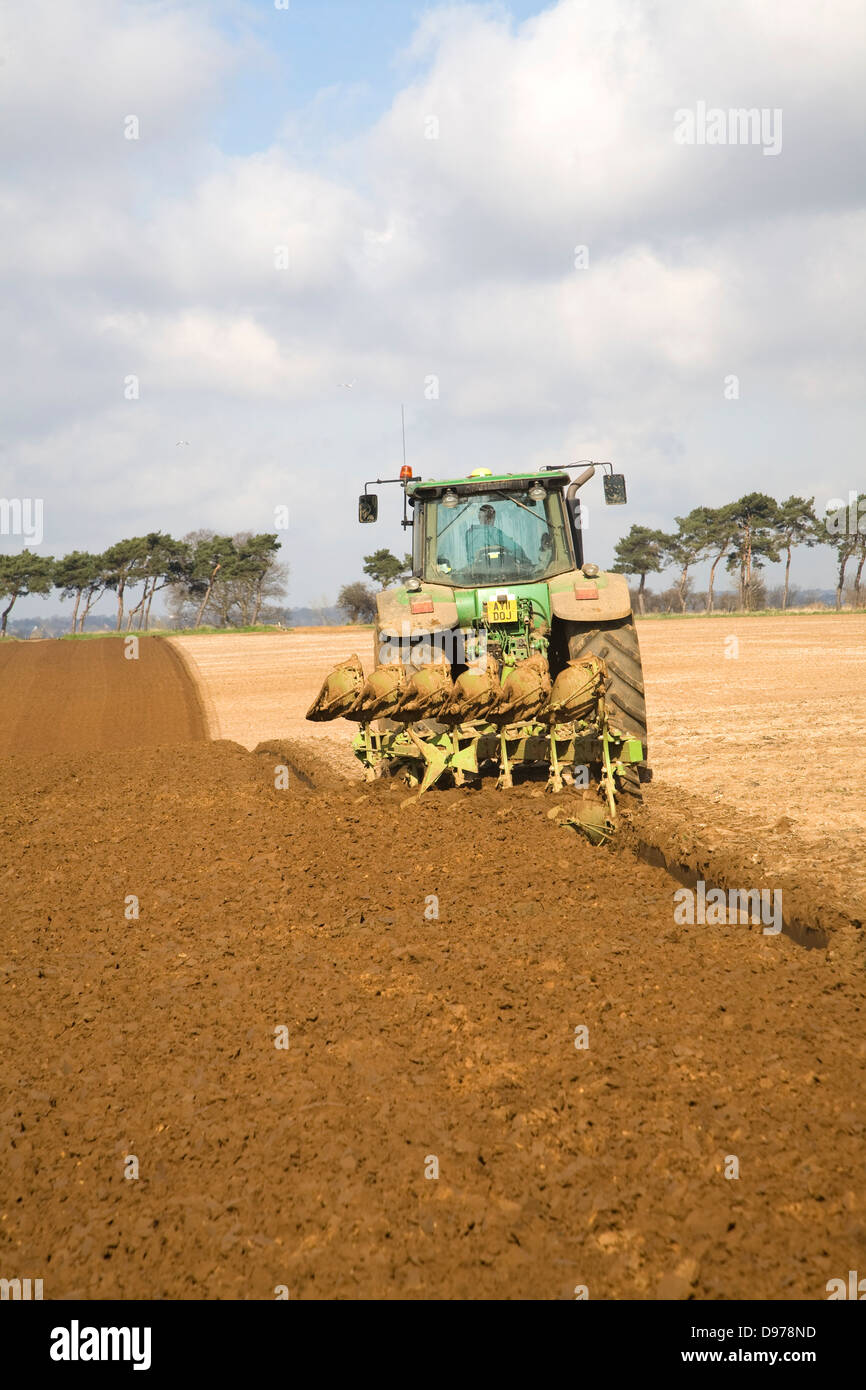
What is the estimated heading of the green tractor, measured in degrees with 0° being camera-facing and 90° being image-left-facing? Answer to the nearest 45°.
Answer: approximately 180°

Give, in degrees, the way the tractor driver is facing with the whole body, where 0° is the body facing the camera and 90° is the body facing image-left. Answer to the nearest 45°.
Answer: approximately 180°
